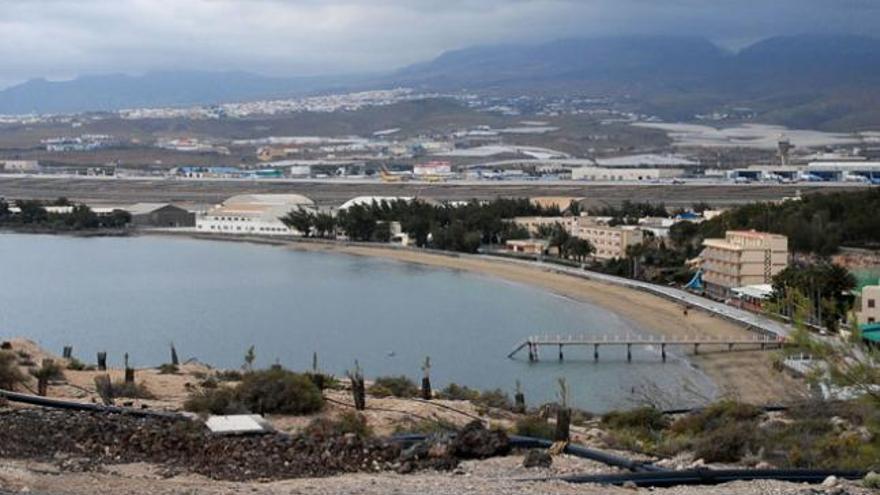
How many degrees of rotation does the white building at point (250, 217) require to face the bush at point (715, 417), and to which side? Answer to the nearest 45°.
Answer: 0° — it already faces it

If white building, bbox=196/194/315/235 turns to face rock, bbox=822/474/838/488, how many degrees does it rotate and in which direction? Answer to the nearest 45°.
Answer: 0° — it already faces it

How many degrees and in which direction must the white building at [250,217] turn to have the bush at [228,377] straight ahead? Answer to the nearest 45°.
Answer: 0° — it already faces it

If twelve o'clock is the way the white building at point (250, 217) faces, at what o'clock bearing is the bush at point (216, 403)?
The bush is roughly at 12 o'clock from the white building.

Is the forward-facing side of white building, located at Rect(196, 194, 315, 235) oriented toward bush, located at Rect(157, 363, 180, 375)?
yes

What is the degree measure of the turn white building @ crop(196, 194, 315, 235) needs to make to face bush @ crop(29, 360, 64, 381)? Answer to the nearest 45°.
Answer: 0° — it already faces it

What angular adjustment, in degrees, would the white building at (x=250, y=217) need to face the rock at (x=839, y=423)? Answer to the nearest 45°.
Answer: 0° — it already faces it

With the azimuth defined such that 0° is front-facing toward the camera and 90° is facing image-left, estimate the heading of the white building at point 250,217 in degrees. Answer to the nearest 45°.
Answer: approximately 0°

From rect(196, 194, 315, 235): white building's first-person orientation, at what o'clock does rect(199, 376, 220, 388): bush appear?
The bush is roughly at 12 o'clock from the white building.

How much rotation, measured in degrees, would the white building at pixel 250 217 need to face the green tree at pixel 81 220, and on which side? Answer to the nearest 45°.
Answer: approximately 90° to its right

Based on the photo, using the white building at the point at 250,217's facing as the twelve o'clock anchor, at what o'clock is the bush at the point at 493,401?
The bush is roughly at 12 o'clock from the white building.

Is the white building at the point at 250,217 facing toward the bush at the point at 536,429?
yes
